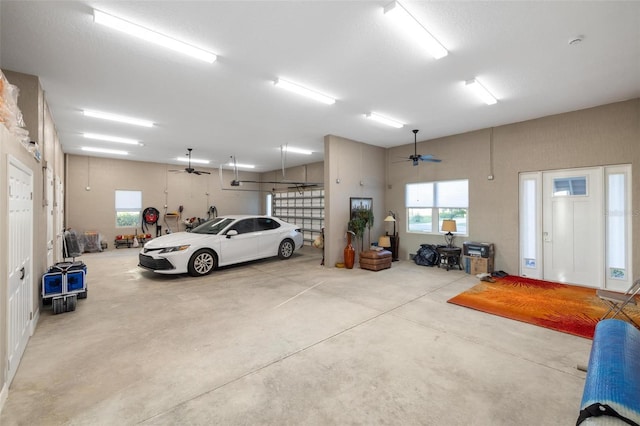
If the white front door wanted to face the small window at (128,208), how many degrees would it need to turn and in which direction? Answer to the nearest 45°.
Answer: approximately 45° to its right

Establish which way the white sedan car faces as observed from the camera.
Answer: facing the viewer and to the left of the viewer

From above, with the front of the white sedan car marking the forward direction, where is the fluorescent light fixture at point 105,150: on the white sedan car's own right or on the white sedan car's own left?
on the white sedan car's own right

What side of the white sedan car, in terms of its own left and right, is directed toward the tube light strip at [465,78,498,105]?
left

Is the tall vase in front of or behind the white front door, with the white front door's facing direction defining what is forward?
in front

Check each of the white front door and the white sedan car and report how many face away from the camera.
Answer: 0

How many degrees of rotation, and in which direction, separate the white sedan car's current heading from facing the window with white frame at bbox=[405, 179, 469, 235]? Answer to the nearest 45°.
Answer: approximately 135° to its left

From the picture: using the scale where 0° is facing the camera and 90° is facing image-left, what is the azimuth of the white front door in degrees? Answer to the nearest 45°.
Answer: approximately 45°

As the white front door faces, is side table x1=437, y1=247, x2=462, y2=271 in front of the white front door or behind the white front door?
in front
